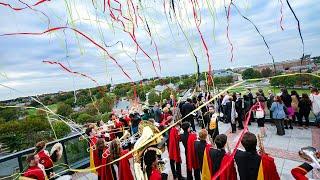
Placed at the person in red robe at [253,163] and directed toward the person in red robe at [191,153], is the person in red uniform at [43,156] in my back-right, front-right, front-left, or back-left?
front-left

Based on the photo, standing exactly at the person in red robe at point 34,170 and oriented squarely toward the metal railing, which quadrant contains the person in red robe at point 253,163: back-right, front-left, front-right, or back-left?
back-right

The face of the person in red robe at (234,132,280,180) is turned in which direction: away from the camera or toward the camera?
away from the camera
